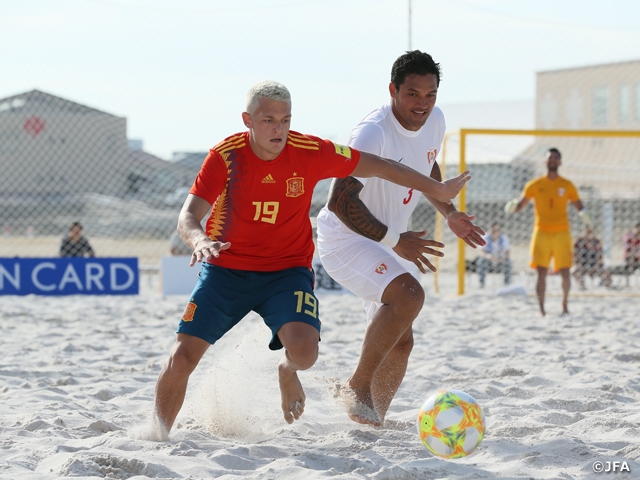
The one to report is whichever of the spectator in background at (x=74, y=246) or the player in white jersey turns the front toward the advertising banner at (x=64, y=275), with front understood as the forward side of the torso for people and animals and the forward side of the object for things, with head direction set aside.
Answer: the spectator in background

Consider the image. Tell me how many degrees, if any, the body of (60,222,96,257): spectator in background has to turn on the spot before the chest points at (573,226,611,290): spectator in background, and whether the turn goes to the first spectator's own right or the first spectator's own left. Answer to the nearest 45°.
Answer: approximately 90° to the first spectator's own left

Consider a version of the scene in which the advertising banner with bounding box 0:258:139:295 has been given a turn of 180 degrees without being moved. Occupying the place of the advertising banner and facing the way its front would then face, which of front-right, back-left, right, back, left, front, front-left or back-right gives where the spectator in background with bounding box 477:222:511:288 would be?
right

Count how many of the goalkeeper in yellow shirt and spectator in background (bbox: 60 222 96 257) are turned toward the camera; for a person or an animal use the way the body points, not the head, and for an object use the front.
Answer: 2

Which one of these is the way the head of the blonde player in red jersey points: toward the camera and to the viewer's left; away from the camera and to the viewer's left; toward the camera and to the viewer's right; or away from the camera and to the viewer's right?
toward the camera and to the viewer's right

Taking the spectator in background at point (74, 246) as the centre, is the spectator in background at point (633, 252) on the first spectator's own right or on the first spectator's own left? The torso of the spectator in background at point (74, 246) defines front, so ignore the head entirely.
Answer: on the first spectator's own left

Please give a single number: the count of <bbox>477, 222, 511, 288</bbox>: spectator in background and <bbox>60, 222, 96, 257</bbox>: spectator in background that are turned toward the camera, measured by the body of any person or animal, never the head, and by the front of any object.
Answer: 2

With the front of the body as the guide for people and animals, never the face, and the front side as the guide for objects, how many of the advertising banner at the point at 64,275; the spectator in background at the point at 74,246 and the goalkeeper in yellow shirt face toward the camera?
3

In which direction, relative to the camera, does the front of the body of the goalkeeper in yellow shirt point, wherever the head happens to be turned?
toward the camera

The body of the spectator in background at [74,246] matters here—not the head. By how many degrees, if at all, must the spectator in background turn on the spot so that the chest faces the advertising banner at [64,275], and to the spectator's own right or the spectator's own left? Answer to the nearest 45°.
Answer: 0° — they already face it

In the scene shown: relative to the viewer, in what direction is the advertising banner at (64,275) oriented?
toward the camera

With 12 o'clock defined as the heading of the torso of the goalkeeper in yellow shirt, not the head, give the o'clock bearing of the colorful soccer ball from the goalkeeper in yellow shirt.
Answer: The colorful soccer ball is roughly at 12 o'clock from the goalkeeper in yellow shirt.

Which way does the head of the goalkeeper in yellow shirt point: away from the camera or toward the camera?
toward the camera
